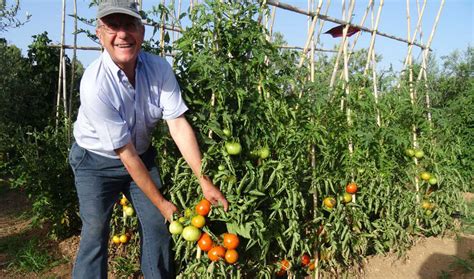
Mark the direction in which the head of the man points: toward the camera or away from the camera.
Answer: toward the camera

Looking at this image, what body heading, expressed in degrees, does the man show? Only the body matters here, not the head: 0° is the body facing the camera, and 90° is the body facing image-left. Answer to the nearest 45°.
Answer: approximately 315°

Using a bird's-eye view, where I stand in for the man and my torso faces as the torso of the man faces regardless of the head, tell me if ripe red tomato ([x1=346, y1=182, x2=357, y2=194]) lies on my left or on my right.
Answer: on my left

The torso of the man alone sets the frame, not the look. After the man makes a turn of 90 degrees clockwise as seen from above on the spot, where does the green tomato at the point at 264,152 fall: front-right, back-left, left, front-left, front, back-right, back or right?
back-left

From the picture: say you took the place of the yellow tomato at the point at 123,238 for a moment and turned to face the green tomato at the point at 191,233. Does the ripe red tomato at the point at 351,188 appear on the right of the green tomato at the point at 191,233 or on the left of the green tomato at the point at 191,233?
left

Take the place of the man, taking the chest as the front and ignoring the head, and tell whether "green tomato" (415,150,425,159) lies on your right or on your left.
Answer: on your left

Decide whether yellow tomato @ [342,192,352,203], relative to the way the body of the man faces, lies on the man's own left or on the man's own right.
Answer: on the man's own left

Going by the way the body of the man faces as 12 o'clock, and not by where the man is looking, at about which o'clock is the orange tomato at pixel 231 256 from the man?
The orange tomato is roughly at 11 o'clock from the man.
